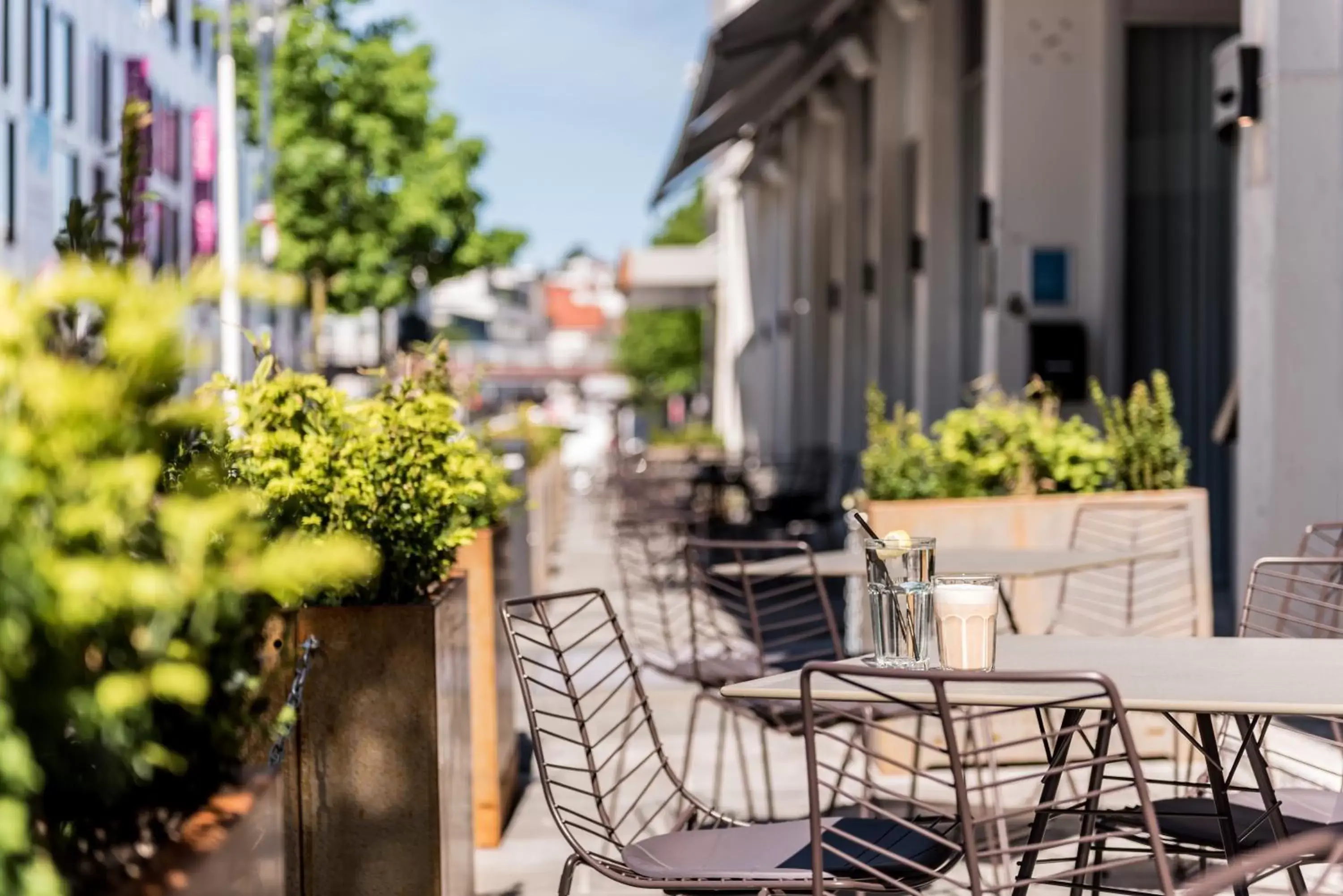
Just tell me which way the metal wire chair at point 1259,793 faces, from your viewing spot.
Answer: facing the viewer and to the left of the viewer

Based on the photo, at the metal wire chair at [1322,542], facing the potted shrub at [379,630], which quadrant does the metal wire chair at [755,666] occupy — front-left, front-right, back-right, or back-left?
front-right

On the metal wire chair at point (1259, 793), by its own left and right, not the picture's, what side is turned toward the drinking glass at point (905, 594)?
front

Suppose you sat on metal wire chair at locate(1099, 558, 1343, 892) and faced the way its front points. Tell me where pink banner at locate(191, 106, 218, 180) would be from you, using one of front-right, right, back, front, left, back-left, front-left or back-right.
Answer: right

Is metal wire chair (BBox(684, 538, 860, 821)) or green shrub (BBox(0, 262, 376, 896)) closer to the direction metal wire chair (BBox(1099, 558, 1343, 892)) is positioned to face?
the green shrub

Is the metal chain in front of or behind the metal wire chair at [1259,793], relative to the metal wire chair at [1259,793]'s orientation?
in front

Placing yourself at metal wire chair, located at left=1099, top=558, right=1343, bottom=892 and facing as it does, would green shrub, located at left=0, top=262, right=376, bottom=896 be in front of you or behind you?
in front

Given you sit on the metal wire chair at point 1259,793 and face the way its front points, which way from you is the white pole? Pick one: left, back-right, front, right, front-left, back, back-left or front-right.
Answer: right

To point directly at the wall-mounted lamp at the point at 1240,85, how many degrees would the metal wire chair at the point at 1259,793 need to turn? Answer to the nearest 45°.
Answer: approximately 135° to its right

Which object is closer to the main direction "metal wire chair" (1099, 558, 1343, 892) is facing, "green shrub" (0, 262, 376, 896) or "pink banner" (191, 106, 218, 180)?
the green shrub
